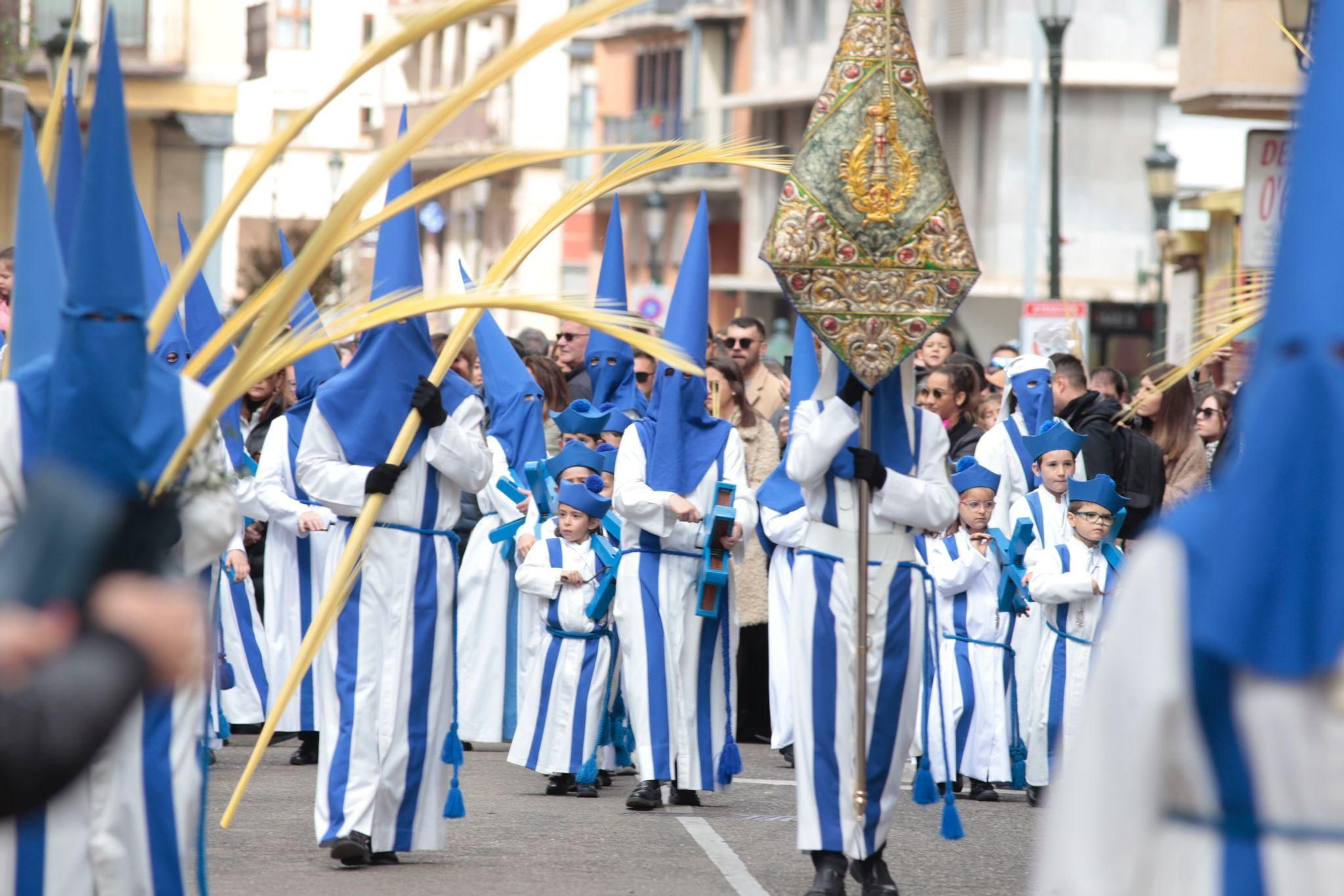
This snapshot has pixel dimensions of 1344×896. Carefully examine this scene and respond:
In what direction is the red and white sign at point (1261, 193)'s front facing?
toward the camera

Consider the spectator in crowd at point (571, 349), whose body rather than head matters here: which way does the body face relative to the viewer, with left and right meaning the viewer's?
facing the viewer and to the left of the viewer

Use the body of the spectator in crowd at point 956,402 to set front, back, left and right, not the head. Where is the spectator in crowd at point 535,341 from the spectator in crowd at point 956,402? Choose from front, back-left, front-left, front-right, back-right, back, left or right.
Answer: right

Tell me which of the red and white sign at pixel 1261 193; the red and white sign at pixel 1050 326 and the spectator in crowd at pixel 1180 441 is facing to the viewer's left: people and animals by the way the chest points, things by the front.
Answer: the spectator in crowd

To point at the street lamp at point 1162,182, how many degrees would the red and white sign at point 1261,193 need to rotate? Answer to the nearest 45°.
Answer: approximately 180°

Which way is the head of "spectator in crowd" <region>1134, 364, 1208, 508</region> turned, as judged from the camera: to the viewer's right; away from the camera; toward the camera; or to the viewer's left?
to the viewer's left

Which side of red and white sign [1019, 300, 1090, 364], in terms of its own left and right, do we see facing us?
front

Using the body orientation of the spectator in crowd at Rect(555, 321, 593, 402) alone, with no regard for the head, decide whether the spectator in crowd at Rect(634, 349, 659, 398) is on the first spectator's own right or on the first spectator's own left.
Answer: on the first spectator's own left

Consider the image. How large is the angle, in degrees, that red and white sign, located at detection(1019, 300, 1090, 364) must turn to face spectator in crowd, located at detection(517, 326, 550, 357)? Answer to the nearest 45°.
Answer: approximately 45° to its right

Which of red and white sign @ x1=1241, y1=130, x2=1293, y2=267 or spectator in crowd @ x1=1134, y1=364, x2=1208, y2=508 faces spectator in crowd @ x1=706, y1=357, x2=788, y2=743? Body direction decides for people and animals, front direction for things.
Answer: spectator in crowd @ x1=1134, y1=364, x2=1208, y2=508

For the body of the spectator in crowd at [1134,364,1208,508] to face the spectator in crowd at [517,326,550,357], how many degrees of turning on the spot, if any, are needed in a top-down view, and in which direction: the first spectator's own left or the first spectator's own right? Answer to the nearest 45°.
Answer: approximately 45° to the first spectator's own right

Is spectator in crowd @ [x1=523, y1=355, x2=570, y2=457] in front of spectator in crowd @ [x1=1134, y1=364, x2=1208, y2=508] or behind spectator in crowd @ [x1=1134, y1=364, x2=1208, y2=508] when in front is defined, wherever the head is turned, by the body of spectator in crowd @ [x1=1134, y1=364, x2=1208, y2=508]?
in front

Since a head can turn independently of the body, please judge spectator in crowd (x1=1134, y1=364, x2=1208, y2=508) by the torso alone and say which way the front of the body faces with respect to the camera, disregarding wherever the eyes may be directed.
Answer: to the viewer's left

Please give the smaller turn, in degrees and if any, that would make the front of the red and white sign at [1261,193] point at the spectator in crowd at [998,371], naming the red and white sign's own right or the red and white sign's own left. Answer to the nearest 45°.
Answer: approximately 45° to the red and white sign's own right

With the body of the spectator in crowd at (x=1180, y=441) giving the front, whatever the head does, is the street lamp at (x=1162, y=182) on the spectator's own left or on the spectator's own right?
on the spectator's own right
